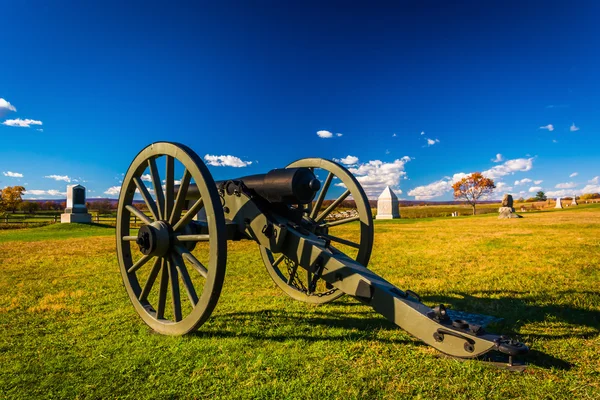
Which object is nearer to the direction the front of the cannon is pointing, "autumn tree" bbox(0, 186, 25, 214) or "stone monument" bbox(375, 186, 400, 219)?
the autumn tree

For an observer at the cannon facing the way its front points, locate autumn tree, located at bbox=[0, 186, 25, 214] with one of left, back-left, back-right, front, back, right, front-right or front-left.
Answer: front

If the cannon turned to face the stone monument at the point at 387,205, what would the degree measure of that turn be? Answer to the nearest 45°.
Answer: approximately 45° to its right

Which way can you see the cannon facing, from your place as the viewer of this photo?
facing away from the viewer and to the left of the viewer

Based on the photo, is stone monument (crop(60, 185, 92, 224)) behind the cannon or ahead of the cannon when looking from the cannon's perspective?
ahead

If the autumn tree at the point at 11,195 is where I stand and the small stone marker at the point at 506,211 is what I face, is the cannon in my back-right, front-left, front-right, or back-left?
front-right

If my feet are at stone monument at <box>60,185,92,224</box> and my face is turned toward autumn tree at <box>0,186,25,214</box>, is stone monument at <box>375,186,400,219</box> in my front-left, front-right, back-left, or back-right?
back-right

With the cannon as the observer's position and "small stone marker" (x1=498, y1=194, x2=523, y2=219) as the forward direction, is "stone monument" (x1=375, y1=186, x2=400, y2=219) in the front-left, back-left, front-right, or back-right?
front-left

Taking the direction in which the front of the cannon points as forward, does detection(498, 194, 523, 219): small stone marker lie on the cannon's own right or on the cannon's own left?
on the cannon's own right
